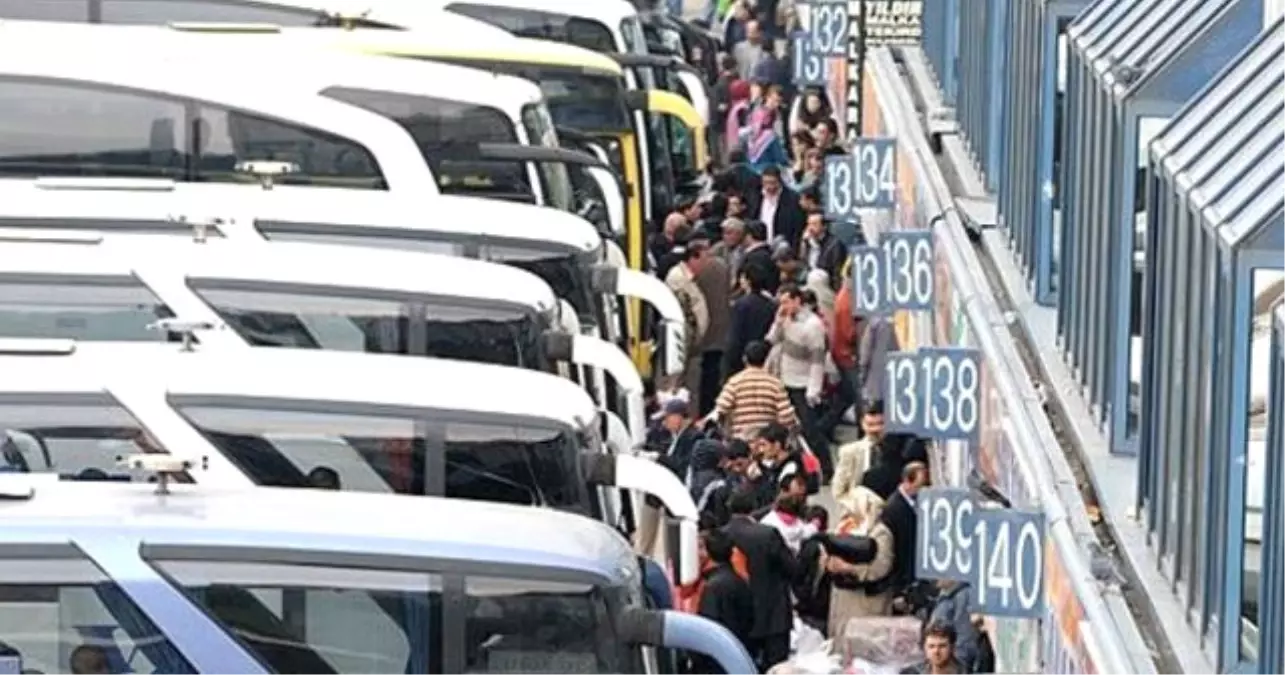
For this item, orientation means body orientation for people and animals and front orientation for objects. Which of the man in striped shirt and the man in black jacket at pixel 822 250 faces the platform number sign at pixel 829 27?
the man in striped shirt

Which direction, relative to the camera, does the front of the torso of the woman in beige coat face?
to the viewer's left

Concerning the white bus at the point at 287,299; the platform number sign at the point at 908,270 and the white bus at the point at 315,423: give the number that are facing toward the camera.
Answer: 1

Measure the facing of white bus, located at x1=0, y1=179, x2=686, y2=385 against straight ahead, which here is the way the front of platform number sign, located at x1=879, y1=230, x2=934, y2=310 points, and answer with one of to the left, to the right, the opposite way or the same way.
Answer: to the left

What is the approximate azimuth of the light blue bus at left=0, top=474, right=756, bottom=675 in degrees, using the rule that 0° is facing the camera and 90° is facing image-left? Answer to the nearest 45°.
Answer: approximately 270°

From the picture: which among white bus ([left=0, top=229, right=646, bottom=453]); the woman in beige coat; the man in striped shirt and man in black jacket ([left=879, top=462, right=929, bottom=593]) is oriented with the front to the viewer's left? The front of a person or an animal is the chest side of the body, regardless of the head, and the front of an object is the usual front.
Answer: the woman in beige coat

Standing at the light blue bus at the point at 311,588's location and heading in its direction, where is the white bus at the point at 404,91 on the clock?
the white bus at the point at 404,91 is roughly at 9 o'clock from the light blue bus at the point at 311,588.

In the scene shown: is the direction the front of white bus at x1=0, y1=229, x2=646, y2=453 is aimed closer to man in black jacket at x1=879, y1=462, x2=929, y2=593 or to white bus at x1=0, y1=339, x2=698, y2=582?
the man in black jacket

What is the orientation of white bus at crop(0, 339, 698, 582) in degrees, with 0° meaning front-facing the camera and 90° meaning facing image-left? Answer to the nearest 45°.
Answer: approximately 270°

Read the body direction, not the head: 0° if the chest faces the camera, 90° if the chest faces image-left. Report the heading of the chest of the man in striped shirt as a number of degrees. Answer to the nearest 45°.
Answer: approximately 180°
